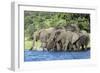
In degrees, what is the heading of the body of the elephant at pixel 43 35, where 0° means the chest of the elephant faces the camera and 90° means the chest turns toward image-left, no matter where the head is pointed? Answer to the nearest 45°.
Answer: approximately 90°

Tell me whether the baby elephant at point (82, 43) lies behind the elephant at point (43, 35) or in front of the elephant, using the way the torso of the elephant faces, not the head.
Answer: behind
